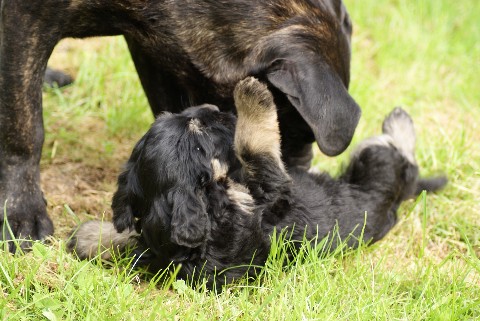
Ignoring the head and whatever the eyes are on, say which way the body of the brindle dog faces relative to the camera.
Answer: to the viewer's right
